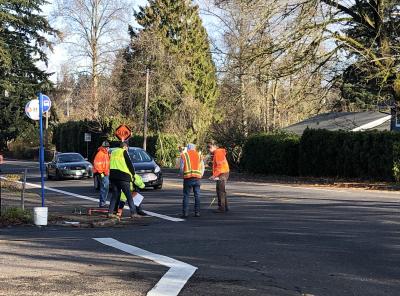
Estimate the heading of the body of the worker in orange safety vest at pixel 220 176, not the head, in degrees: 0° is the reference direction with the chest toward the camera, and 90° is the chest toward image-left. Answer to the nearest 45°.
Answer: approximately 90°

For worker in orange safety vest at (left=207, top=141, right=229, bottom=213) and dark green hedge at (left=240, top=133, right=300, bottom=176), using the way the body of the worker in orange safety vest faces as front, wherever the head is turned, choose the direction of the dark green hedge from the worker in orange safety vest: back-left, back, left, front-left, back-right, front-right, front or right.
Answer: right

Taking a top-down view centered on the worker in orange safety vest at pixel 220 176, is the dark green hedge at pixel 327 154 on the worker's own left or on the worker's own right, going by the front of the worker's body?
on the worker's own right

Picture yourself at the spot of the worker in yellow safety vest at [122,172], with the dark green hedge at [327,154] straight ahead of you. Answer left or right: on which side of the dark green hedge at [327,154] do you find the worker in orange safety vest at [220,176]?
right

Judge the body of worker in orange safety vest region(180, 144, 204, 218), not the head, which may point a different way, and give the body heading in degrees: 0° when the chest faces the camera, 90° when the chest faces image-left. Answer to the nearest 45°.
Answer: approximately 180°

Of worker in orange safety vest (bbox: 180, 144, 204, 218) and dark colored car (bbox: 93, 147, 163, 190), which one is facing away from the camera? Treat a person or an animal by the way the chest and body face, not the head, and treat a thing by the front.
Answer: the worker in orange safety vest

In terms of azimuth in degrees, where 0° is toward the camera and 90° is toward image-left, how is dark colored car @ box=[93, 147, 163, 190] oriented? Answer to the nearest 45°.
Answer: approximately 315°
